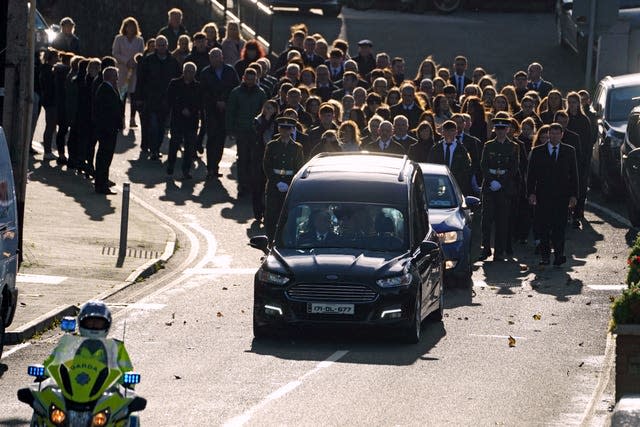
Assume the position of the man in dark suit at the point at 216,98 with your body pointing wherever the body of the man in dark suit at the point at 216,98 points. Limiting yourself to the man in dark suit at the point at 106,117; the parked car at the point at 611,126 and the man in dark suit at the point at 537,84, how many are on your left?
2

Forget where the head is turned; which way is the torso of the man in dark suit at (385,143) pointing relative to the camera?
toward the camera

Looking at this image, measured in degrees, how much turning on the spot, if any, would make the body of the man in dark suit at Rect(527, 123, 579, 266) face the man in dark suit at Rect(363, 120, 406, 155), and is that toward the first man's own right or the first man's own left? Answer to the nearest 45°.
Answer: approximately 90° to the first man's own right

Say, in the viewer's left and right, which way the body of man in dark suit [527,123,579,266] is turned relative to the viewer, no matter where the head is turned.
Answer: facing the viewer

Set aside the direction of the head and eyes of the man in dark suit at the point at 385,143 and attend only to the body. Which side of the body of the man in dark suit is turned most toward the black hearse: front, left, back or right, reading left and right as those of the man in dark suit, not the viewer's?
front

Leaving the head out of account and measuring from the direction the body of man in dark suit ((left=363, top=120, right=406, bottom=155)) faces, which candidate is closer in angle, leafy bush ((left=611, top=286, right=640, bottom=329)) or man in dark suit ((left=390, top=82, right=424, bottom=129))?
the leafy bush

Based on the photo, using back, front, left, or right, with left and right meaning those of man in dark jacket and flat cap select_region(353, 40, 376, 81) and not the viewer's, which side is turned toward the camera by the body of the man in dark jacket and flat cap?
front

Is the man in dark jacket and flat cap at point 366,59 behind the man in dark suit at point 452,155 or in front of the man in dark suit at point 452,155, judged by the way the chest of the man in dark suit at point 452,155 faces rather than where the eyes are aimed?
behind

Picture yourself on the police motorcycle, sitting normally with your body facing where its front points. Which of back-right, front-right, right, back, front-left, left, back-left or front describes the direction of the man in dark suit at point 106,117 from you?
back

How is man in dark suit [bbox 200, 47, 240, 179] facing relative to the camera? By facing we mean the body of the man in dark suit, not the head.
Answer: toward the camera

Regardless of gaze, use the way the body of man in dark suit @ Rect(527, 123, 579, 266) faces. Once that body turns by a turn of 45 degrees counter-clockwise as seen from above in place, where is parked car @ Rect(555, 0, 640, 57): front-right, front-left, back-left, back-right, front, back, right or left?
back-left

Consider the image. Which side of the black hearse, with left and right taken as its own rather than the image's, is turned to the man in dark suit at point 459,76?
back
